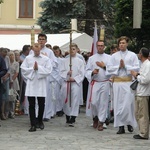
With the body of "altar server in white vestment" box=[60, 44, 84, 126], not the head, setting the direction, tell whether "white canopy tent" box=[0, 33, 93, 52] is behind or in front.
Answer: behind

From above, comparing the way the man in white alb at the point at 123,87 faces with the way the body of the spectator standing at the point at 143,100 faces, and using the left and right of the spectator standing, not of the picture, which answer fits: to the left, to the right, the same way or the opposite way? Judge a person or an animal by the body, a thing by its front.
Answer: to the left

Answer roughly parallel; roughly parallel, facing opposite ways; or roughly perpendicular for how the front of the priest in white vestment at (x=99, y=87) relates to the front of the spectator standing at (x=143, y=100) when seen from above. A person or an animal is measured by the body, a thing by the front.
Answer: roughly perpendicular

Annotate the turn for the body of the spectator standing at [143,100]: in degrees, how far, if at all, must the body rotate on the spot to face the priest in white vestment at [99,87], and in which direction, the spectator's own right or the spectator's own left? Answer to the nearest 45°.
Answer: approximately 45° to the spectator's own right

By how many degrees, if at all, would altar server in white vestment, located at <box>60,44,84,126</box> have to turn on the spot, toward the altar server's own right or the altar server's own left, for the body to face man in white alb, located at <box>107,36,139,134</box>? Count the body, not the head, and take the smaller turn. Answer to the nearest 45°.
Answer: approximately 45° to the altar server's own left

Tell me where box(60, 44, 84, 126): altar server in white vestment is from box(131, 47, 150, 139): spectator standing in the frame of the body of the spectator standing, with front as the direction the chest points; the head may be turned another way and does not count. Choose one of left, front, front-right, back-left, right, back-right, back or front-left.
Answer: front-right

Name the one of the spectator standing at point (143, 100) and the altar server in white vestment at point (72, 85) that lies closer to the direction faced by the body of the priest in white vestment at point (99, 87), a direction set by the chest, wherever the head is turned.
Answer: the spectator standing

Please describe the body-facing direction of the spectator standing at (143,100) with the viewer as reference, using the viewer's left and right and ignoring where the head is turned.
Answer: facing to the left of the viewer

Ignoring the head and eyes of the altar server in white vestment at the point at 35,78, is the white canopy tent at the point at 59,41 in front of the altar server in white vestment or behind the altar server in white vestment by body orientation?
behind

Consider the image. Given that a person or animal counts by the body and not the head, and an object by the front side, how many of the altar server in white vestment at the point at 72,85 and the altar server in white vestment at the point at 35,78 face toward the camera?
2

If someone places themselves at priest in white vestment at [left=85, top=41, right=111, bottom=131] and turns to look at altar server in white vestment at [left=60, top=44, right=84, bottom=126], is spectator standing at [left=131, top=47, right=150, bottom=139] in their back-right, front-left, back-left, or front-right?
back-left

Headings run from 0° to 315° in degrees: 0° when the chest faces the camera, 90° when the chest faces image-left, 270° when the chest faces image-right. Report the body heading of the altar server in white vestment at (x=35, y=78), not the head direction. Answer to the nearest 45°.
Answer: approximately 0°
